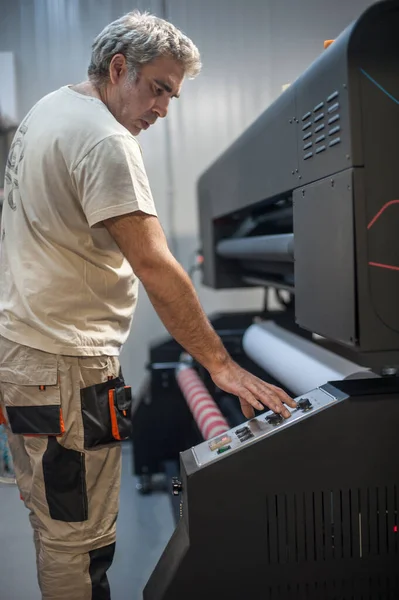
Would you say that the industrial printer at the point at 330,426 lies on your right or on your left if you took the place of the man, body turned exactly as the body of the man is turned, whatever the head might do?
on your right

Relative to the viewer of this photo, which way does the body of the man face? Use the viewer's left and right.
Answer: facing away from the viewer and to the right of the viewer
